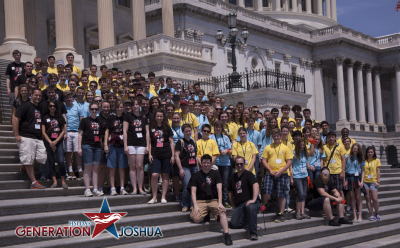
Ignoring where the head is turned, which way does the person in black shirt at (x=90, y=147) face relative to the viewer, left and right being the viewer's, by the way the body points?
facing the viewer

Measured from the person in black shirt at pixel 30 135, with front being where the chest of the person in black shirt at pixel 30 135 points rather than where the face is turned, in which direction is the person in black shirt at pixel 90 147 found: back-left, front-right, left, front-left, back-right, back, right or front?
front-left

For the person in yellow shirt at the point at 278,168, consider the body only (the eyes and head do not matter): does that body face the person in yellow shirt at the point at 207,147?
no

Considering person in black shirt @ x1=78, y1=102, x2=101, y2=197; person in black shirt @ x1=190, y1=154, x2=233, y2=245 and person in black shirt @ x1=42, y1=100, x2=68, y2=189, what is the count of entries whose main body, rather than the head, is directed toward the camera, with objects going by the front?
3

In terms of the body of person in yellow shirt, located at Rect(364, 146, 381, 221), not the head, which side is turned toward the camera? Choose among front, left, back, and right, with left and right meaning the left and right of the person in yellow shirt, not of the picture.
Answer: front

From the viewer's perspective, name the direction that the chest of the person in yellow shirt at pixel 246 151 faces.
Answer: toward the camera

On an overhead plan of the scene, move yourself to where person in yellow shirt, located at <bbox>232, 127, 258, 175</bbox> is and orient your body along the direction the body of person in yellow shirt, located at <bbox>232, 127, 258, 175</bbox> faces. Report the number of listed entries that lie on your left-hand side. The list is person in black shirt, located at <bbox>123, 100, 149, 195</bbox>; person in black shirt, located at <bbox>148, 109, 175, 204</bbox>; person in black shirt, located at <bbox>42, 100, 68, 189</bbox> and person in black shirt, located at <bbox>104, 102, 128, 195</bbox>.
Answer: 0

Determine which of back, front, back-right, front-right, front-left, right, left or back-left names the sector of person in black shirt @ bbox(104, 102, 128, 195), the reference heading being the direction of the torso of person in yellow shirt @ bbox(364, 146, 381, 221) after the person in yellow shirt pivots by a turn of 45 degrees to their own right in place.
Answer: front

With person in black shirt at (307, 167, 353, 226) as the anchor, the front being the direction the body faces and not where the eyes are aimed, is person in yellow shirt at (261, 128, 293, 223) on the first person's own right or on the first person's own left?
on the first person's own right

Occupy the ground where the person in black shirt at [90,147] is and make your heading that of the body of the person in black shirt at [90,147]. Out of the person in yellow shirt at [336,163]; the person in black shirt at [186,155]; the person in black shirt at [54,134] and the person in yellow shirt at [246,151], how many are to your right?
1

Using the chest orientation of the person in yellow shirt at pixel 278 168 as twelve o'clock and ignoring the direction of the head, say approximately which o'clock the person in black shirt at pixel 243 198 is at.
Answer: The person in black shirt is roughly at 1 o'clock from the person in yellow shirt.

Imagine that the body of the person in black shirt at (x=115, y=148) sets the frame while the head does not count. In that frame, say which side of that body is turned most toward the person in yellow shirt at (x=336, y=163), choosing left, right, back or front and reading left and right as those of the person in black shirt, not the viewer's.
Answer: left

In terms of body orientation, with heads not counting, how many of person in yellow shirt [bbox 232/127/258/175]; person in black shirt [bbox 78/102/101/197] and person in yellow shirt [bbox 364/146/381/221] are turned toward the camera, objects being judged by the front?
3

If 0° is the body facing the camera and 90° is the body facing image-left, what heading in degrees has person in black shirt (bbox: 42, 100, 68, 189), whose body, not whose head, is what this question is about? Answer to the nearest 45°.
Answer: approximately 0°

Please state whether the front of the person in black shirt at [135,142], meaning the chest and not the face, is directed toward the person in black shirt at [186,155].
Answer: no
